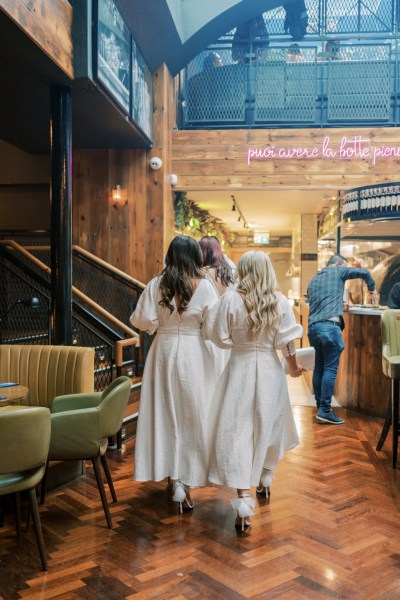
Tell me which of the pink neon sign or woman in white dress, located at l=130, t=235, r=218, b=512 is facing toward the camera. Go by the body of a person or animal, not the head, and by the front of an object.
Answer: the pink neon sign

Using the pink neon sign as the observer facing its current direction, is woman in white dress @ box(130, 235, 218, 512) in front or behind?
in front

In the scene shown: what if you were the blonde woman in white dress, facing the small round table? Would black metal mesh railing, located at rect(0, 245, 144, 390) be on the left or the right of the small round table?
right

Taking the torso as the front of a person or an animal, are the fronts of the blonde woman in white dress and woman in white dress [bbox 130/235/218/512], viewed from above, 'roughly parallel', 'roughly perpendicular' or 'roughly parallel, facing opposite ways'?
roughly parallel

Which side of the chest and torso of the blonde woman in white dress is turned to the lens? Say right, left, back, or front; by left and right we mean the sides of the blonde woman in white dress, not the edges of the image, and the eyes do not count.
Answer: back

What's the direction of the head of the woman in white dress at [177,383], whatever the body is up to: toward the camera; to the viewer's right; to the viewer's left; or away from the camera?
away from the camera

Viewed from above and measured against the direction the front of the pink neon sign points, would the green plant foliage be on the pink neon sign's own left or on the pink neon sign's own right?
on the pink neon sign's own right

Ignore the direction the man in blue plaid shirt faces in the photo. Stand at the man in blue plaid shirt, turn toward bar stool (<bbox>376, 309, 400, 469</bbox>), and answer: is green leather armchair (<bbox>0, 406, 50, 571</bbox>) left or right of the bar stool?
right

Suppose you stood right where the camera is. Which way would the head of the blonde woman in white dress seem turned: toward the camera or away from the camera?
away from the camera

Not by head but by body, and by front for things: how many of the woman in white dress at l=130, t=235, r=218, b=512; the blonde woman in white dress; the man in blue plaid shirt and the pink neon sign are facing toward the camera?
1

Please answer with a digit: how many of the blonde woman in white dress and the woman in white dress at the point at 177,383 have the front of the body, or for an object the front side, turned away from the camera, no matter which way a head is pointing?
2

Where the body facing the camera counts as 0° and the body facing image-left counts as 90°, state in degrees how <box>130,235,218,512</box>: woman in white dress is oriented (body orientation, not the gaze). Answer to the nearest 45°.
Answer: approximately 180°

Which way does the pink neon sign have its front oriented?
toward the camera

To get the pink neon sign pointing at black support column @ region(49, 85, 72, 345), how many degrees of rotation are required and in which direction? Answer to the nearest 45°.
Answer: approximately 45° to its right

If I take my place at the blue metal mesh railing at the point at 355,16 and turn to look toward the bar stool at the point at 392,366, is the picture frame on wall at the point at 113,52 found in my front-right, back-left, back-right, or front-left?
front-right

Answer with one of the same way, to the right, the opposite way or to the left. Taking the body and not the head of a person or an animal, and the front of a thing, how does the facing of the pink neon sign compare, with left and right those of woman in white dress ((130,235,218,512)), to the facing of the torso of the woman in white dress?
the opposite way
